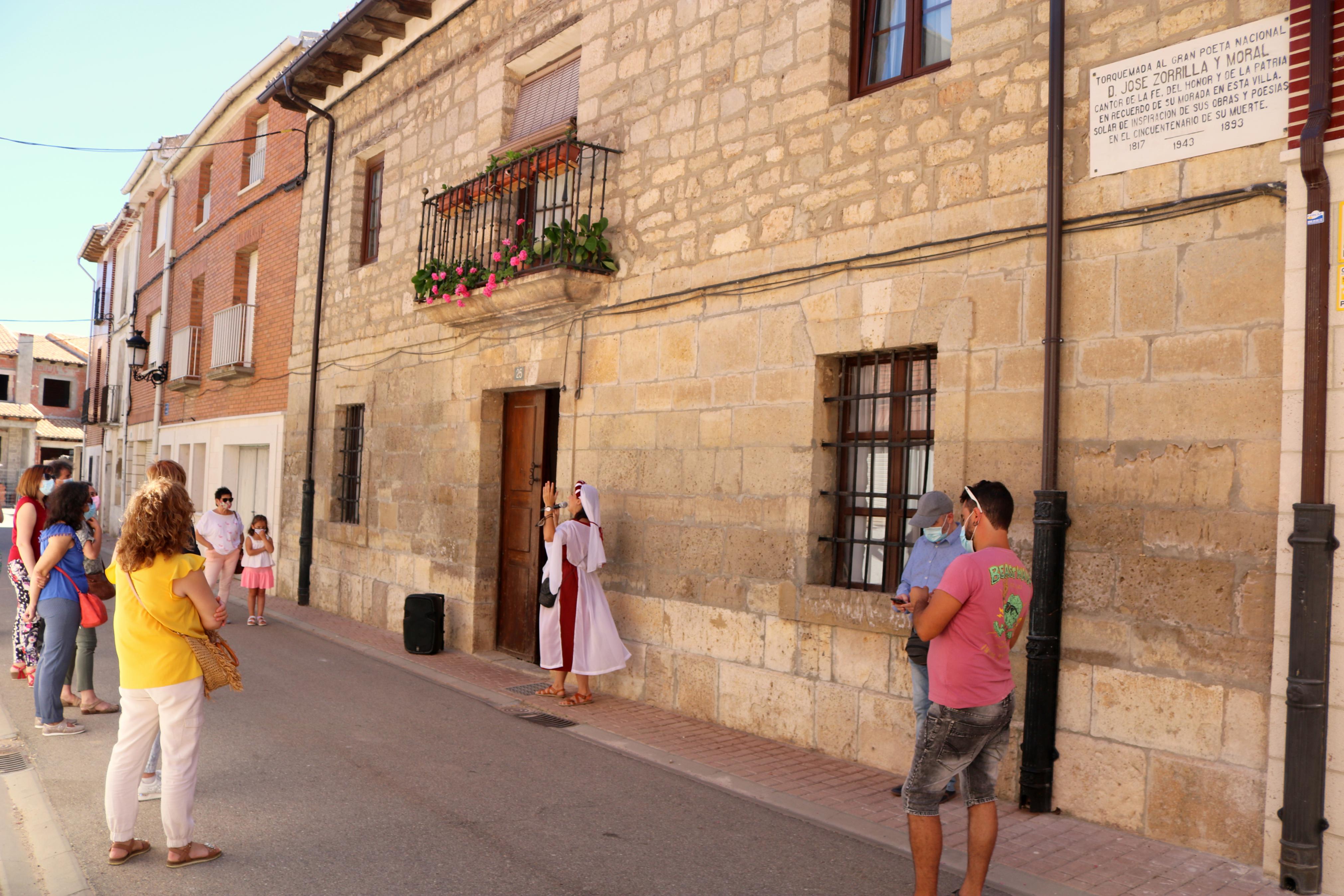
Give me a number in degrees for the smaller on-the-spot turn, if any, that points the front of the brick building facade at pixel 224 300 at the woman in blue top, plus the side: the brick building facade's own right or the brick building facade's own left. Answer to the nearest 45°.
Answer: approximately 45° to the brick building facade's own left

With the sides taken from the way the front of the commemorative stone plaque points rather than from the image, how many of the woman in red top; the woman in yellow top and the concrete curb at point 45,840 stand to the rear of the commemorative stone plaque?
0

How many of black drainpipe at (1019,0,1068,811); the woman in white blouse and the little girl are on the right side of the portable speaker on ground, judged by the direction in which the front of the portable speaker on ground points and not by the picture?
2

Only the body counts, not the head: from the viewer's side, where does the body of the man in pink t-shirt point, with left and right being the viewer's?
facing away from the viewer and to the left of the viewer

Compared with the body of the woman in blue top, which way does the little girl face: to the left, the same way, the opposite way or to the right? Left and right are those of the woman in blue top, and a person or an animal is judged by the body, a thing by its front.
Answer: to the right

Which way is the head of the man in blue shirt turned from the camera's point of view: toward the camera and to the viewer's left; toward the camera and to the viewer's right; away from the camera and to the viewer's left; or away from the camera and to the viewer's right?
toward the camera and to the viewer's left

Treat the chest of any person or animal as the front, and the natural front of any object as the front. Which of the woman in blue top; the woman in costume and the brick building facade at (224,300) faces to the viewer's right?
the woman in blue top

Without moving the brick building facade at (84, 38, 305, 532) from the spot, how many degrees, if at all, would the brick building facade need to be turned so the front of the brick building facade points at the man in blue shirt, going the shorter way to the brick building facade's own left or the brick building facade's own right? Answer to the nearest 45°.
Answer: approximately 45° to the brick building facade's own left

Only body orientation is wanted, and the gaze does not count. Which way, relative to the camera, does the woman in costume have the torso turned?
to the viewer's left

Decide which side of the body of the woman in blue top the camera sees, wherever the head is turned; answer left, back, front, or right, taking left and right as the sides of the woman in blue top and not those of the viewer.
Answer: right

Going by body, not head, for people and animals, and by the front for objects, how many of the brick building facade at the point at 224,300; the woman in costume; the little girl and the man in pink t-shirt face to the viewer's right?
0

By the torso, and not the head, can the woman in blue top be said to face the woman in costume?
yes

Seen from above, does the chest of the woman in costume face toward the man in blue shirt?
no

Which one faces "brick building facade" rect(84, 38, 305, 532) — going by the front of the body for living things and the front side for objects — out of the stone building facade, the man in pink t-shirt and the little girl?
the man in pink t-shirt

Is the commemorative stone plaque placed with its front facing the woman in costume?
no

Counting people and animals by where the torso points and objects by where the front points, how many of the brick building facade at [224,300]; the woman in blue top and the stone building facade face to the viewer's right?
1

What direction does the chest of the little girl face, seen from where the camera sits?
toward the camera

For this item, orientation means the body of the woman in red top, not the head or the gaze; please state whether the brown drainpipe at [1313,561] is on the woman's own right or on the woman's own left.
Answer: on the woman's own right
